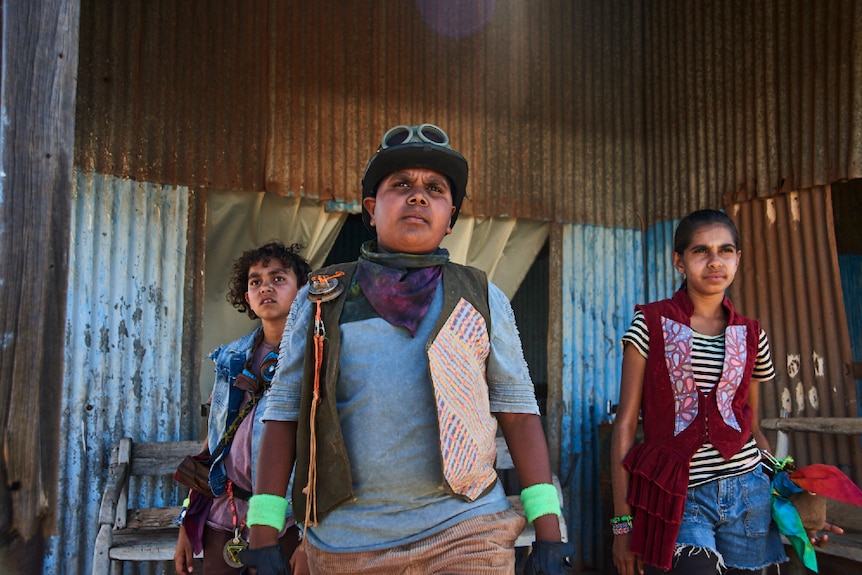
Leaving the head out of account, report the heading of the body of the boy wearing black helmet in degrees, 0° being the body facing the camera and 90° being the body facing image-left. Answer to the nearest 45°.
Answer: approximately 0°

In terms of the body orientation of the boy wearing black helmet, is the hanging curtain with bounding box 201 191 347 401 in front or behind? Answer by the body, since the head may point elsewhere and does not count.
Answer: behind

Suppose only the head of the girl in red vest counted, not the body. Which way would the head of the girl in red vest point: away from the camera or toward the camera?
toward the camera

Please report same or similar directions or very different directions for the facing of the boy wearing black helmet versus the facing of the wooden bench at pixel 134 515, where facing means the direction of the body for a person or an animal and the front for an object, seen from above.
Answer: same or similar directions

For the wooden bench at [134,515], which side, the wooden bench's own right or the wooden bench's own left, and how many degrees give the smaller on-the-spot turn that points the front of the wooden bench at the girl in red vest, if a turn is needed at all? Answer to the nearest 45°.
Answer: approximately 45° to the wooden bench's own left

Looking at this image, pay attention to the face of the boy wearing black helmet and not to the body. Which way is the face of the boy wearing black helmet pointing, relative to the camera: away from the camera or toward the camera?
toward the camera

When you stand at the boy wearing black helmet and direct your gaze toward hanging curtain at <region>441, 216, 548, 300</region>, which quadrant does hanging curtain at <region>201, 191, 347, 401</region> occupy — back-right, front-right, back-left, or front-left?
front-left

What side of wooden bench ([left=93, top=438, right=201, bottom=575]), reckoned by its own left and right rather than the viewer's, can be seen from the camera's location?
front

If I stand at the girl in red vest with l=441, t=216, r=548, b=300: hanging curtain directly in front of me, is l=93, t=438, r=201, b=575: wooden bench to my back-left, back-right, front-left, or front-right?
front-left

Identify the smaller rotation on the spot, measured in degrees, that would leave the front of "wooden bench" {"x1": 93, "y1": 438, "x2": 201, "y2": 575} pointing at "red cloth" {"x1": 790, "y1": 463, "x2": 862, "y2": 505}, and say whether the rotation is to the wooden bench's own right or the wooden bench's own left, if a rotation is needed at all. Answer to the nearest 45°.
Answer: approximately 45° to the wooden bench's own left

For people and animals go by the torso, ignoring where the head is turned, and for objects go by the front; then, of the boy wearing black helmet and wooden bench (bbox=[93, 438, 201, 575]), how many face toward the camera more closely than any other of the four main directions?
2

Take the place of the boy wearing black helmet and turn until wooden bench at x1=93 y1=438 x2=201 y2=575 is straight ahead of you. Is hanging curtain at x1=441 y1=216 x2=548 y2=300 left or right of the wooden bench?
right

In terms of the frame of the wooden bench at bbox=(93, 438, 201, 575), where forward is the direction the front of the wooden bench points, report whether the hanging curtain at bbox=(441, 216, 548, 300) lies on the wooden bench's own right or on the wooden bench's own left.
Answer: on the wooden bench's own left

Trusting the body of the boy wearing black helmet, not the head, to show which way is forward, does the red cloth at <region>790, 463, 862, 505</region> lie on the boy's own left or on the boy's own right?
on the boy's own left

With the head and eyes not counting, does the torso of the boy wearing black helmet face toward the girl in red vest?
no

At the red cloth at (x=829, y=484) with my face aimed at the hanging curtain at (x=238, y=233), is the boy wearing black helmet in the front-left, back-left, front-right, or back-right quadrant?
front-left

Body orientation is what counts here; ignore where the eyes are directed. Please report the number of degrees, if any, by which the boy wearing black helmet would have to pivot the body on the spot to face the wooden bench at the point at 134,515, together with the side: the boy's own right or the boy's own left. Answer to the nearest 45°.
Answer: approximately 135° to the boy's own right
